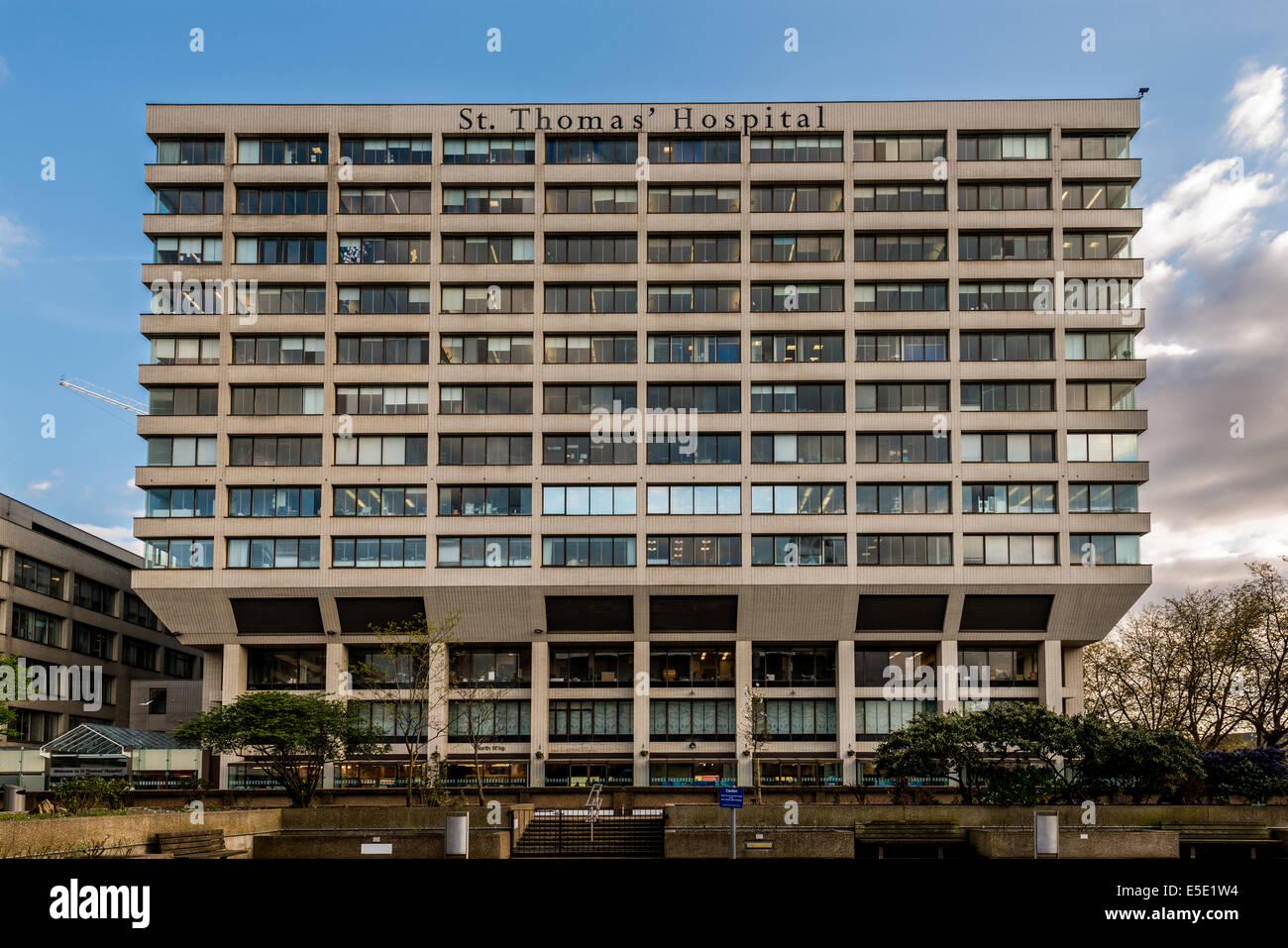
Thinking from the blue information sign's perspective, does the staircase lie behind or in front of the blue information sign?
behind

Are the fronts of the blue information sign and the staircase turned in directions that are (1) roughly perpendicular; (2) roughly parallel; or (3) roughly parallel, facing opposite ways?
roughly parallel

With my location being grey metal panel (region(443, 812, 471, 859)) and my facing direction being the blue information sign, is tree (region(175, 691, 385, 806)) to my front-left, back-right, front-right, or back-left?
back-left

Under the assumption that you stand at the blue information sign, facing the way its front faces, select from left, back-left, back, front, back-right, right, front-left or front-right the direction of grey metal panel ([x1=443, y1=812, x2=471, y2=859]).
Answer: right

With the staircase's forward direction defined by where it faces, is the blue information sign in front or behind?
in front

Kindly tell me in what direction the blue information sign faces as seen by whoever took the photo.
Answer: facing the viewer

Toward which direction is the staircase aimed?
toward the camera

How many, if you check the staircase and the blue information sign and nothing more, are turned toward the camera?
2

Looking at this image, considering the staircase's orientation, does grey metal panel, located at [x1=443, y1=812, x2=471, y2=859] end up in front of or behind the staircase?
in front

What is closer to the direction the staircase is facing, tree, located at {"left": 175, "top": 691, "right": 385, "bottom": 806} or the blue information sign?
the blue information sign

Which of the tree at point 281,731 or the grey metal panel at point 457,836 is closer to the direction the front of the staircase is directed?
the grey metal panel

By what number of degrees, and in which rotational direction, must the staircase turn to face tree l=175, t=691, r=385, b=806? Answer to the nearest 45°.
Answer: approximately 135° to its right
